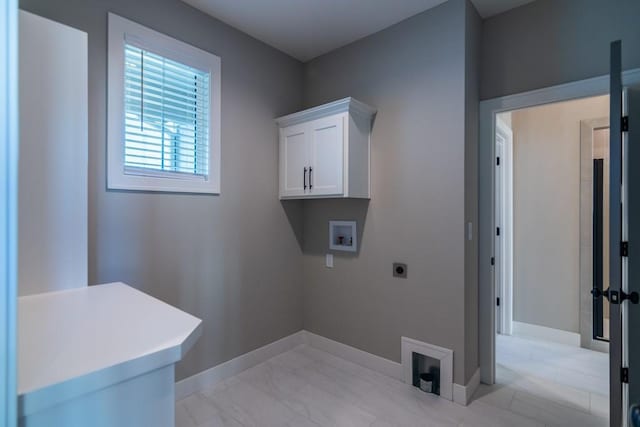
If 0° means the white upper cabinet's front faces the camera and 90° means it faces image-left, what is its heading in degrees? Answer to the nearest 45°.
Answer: approximately 45°
